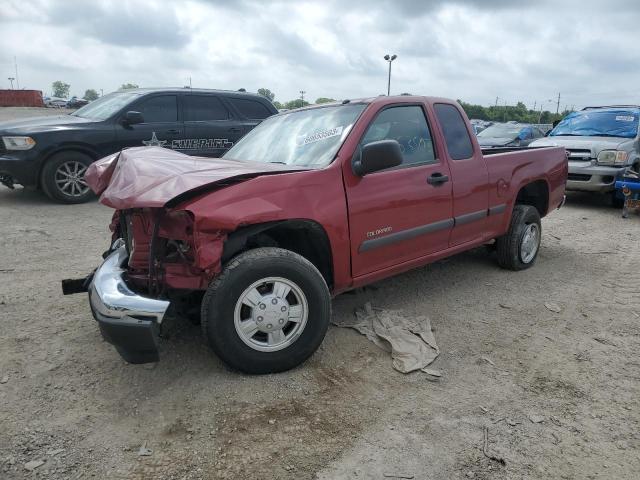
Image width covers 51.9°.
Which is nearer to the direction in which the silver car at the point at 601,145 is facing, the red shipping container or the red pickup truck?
the red pickup truck

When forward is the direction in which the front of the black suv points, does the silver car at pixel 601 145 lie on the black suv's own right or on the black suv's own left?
on the black suv's own left

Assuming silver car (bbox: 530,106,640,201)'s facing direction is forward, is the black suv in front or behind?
in front

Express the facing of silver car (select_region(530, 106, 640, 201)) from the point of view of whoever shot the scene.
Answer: facing the viewer and to the left of the viewer

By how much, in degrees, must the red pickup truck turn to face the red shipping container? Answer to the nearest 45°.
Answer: approximately 90° to its right
